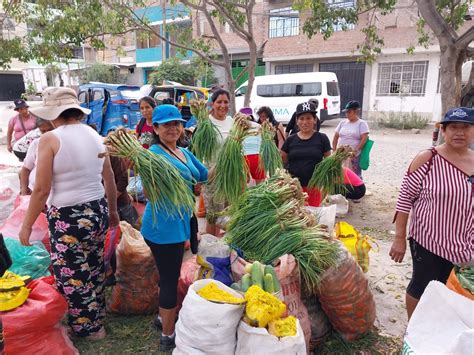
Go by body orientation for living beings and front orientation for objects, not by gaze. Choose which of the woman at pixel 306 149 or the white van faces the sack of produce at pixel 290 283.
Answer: the woman

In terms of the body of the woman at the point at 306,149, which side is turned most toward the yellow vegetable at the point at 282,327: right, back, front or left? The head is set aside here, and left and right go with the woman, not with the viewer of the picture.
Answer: front

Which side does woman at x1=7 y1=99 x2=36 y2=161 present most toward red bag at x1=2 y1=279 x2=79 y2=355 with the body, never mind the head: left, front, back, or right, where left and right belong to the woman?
front

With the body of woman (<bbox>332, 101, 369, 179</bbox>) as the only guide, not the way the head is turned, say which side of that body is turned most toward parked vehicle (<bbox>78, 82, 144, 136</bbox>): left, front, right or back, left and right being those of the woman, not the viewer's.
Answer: right

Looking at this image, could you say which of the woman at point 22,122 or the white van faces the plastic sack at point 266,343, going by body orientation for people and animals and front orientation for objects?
the woman

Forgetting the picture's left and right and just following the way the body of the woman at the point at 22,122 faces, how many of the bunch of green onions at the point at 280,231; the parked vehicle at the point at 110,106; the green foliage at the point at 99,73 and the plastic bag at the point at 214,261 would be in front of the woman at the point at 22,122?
2

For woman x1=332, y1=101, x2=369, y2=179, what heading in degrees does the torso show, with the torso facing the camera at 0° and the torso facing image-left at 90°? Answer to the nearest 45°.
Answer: approximately 45°

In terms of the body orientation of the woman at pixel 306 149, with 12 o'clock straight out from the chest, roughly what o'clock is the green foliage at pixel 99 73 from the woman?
The green foliage is roughly at 5 o'clock from the woman.

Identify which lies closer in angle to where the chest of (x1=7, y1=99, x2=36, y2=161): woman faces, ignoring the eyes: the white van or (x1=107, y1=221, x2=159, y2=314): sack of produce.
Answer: the sack of produce

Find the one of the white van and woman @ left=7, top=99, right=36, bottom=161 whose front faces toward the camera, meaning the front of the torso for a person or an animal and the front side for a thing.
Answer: the woman

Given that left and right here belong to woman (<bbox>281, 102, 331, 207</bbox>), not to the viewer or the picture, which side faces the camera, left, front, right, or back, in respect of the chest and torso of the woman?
front

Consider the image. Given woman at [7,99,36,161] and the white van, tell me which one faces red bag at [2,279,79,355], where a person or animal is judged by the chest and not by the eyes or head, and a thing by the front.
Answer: the woman

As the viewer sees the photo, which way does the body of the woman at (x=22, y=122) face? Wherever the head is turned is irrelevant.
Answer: toward the camera

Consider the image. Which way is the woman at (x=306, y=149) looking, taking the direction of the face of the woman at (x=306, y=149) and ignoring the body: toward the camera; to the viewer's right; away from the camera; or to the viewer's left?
toward the camera
